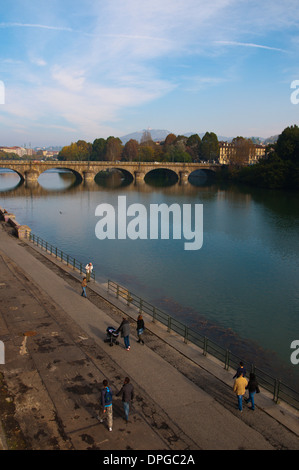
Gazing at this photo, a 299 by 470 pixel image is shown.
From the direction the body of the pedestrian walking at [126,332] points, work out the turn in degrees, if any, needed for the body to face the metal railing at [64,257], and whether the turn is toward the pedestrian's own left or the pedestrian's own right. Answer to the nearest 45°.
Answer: approximately 45° to the pedestrian's own right

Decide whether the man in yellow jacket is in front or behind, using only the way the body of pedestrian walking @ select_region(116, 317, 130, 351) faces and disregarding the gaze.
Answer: behind

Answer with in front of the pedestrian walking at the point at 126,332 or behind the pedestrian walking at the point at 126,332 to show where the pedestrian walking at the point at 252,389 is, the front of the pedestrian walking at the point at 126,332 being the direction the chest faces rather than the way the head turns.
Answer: behind

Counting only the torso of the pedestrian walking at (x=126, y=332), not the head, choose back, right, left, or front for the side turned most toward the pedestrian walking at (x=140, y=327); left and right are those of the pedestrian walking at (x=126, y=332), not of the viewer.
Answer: right

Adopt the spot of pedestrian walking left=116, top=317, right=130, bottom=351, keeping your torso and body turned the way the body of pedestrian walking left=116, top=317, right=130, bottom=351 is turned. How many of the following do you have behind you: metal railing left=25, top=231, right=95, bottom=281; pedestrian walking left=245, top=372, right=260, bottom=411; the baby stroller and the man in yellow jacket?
2

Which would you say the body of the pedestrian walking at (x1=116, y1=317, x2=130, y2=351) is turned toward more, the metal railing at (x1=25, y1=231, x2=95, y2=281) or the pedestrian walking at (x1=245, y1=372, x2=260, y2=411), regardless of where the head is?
the metal railing

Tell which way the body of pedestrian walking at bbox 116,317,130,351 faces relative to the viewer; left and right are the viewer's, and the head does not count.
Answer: facing away from the viewer and to the left of the viewer

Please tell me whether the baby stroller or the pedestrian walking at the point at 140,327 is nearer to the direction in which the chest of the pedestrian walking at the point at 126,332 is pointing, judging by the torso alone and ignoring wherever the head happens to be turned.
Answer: the baby stroller
